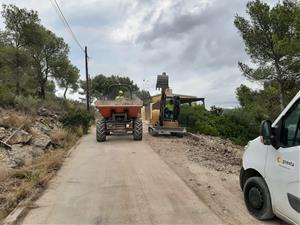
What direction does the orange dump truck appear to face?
toward the camera

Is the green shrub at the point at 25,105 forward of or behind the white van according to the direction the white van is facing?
forward

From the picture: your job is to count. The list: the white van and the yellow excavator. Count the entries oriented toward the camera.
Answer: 1

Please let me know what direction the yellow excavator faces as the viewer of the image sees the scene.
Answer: facing the viewer

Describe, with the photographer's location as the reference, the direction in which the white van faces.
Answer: facing away from the viewer and to the left of the viewer

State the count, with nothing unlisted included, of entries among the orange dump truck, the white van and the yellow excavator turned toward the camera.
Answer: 2

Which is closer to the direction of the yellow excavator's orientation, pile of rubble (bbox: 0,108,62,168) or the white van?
the white van

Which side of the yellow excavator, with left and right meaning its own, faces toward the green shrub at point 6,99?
right

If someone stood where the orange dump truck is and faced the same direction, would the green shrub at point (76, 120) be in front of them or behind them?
behind

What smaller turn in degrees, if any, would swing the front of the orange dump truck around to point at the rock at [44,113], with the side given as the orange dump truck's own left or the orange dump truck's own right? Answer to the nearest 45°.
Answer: approximately 135° to the orange dump truck's own right

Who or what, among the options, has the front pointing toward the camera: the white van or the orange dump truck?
the orange dump truck

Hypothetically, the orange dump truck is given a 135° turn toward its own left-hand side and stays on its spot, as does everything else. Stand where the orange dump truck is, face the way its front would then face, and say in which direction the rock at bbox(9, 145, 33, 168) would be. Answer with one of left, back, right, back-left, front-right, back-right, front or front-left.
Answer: back

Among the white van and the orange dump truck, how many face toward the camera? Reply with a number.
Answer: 1

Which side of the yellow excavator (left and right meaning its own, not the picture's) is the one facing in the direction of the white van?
front

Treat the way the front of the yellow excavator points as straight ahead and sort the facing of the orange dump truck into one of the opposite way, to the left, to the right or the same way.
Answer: the same way

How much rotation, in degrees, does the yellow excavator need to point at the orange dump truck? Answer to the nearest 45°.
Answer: approximately 45° to its right
